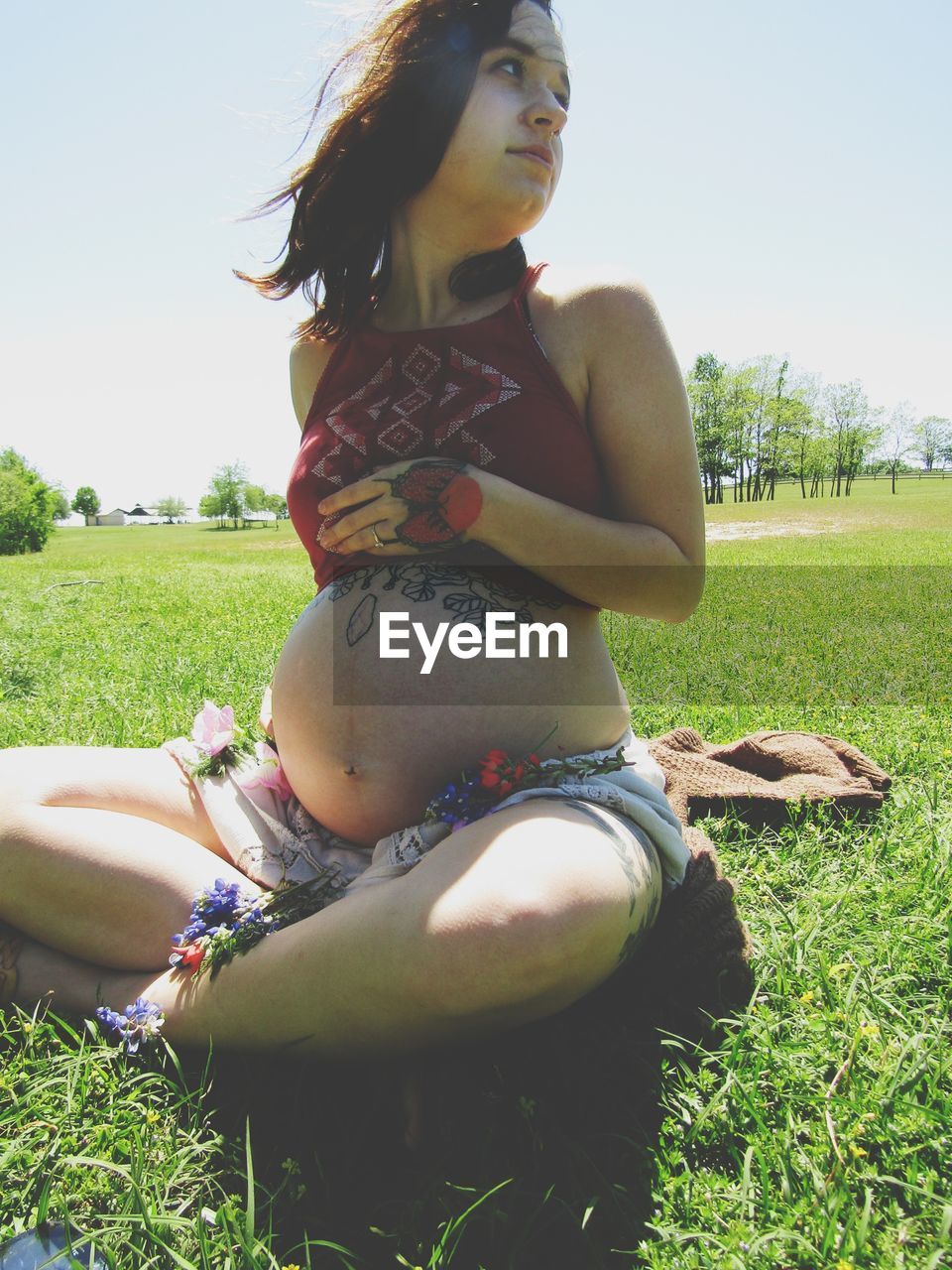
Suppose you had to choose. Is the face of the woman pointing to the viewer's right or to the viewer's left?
to the viewer's right

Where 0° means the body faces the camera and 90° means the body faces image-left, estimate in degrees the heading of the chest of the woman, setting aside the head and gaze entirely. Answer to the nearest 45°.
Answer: approximately 45°
